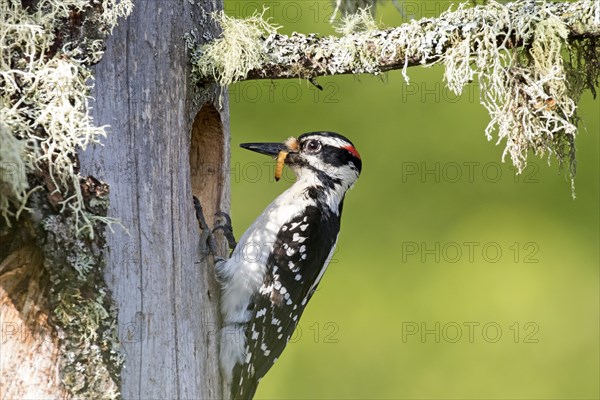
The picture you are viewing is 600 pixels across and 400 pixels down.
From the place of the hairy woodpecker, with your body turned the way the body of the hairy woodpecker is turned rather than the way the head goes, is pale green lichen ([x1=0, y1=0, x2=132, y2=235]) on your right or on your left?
on your left

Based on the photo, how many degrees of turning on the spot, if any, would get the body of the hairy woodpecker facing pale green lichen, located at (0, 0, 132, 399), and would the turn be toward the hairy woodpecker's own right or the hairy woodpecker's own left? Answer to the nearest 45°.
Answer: approximately 45° to the hairy woodpecker's own left

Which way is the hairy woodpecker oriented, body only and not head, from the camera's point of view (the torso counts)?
to the viewer's left
